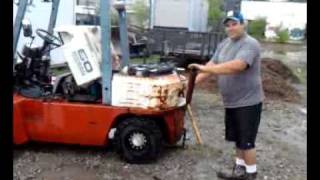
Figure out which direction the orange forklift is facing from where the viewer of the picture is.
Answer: facing to the left of the viewer

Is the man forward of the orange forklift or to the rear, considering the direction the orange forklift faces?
to the rear

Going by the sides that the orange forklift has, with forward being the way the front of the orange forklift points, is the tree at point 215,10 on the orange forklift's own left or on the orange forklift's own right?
on the orange forklift's own right
